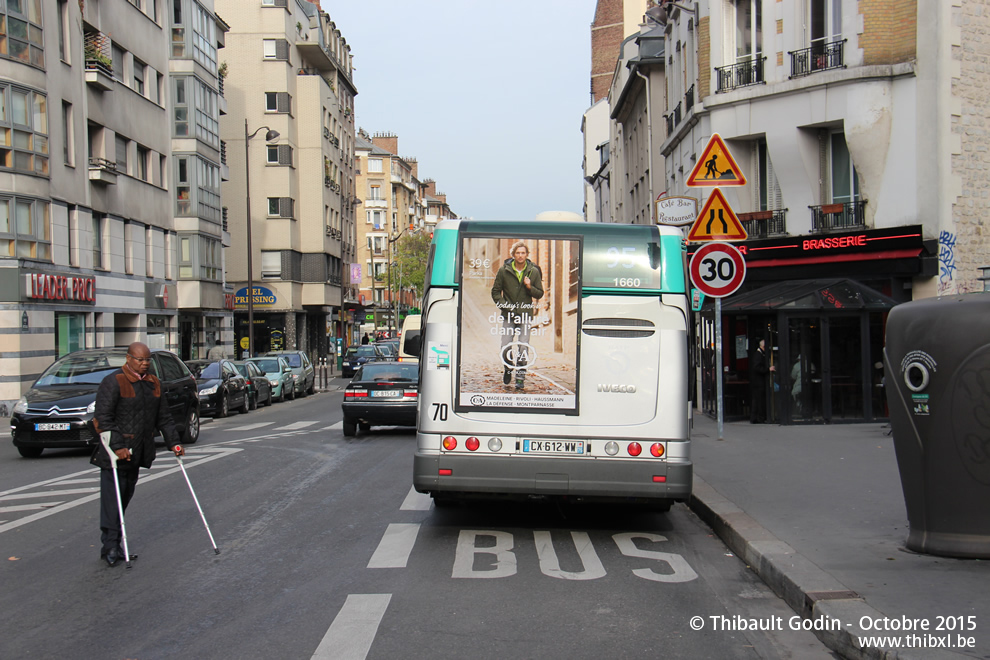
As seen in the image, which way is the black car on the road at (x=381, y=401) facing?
away from the camera

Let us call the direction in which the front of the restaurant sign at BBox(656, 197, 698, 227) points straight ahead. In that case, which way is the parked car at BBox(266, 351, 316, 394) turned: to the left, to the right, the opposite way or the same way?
the same way

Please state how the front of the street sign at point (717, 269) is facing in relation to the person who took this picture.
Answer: facing the viewer

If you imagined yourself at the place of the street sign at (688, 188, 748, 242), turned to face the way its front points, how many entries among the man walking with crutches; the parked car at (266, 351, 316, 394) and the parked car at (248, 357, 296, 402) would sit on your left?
0

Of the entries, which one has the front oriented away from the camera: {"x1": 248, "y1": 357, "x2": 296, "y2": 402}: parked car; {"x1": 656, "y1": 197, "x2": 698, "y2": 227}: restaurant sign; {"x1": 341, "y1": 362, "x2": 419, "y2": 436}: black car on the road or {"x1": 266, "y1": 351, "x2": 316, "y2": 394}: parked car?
{"x1": 341, "y1": 362, "x2": 419, "y2": 436}: black car on the road

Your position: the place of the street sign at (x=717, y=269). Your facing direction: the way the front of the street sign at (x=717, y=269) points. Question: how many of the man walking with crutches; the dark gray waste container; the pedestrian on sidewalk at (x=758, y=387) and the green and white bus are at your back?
1

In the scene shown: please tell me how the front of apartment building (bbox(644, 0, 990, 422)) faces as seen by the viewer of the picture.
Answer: facing the viewer and to the left of the viewer

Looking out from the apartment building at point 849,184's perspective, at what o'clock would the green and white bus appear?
The green and white bus is roughly at 11 o'clock from the apartment building.

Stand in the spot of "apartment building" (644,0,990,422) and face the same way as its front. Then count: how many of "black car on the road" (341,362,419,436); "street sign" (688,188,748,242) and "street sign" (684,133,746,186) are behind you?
0

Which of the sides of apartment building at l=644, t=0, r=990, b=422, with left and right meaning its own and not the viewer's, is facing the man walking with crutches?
front

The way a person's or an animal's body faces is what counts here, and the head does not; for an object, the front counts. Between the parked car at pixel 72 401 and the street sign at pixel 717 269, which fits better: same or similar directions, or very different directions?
same or similar directions

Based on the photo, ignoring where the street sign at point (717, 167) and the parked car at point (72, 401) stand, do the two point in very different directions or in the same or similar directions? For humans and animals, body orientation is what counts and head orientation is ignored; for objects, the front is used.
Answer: same or similar directions

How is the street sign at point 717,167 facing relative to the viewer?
toward the camera

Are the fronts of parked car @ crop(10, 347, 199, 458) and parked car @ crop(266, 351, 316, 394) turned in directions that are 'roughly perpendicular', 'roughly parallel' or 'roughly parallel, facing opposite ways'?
roughly parallel

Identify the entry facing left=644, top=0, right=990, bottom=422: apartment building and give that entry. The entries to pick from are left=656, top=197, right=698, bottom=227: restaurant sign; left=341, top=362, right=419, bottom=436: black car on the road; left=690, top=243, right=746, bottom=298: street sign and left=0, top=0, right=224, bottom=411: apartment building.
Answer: left=0, top=0, right=224, bottom=411: apartment building

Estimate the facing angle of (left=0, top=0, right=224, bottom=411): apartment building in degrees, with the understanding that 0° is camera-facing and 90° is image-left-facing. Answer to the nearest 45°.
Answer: approximately 315°

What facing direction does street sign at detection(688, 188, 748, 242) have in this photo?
toward the camera

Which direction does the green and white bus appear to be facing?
away from the camera

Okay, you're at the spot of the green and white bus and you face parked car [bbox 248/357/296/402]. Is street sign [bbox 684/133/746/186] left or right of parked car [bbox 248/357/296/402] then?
right
